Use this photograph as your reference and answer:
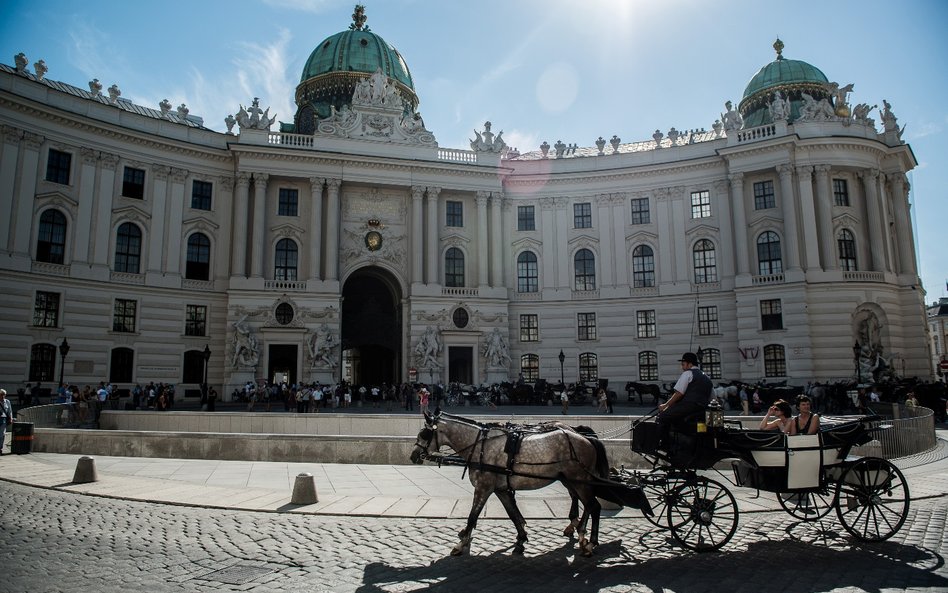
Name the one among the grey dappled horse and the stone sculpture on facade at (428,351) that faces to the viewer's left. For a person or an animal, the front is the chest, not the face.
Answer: the grey dappled horse

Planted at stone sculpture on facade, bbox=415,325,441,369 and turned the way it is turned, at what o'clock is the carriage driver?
The carriage driver is roughly at 12 o'clock from the stone sculpture on facade.

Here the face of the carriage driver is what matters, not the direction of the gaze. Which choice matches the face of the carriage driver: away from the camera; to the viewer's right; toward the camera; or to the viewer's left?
to the viewer's left

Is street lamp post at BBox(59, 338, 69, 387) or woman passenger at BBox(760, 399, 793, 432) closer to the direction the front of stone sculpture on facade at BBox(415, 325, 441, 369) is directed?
the woman passenger

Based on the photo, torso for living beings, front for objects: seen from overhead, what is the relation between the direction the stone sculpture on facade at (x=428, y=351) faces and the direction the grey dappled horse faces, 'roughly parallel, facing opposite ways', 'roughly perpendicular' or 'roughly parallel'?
roughly perpendicular

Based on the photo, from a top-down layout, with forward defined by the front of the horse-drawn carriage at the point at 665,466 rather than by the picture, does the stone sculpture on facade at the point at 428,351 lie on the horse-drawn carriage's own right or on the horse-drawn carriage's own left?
on the horse-drawn carriage's own right

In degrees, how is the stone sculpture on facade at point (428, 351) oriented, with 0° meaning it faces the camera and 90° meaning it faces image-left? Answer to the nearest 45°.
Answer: approximately 0°

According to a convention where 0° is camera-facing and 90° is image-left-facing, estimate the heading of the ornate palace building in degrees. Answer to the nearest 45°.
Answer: approximately 0°

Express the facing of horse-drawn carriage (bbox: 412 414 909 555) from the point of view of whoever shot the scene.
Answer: facing to the left of the viewer

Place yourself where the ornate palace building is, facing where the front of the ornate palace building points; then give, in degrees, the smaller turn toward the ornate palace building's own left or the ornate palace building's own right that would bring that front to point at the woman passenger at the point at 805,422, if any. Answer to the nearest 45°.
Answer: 0° — it already faces them

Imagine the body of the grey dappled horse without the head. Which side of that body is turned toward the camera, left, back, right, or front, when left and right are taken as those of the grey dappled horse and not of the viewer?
left
